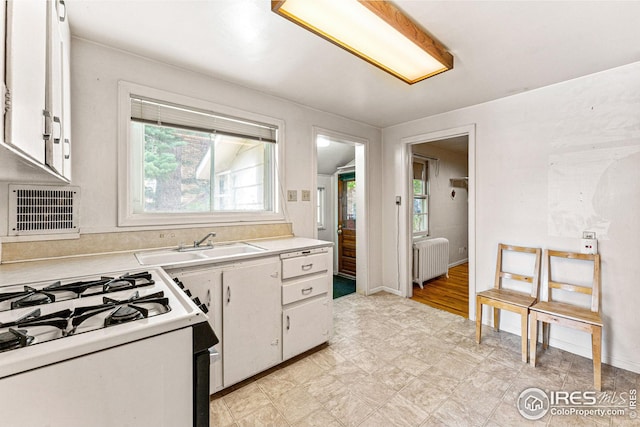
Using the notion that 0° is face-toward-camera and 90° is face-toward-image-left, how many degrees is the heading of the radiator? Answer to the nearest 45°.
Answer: approximately 315°

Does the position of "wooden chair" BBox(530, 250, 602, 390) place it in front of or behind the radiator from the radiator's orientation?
in front

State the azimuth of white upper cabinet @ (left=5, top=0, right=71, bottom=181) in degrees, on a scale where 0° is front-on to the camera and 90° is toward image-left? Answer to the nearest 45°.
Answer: approximately 270°

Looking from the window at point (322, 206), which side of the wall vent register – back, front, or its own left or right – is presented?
left

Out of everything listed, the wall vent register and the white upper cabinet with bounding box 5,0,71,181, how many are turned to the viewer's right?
1

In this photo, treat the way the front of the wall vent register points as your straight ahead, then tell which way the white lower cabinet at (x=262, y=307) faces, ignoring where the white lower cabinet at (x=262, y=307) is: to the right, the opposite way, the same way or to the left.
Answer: the same way

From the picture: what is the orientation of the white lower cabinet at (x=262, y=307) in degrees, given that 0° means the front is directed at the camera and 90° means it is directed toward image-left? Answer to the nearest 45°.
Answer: approximately 315°

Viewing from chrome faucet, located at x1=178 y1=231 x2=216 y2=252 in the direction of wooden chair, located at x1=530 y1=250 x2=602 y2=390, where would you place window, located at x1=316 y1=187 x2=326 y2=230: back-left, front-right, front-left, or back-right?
front-left

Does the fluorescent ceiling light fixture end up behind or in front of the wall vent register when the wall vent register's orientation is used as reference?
in front

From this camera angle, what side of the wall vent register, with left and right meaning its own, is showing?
front

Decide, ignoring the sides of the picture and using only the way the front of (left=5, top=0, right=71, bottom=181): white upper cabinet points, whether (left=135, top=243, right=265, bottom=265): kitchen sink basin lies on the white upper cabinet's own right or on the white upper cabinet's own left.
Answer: on the white upper cabinet's own left

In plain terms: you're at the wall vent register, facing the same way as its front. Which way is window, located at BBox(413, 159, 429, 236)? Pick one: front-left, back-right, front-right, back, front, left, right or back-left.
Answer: left
